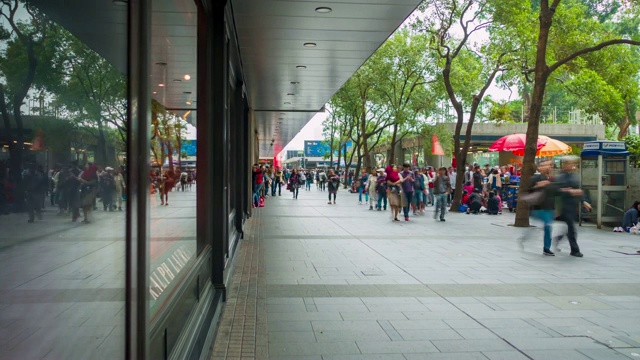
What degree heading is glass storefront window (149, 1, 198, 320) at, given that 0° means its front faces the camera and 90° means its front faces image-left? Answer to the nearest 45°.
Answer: approximately 270°

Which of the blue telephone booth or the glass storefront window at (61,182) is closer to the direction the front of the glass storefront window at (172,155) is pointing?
the blue telephone booth

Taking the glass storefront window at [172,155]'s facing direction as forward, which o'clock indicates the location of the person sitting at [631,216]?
The person sitting is roughly at 11 o'clock from the glass storefront window.

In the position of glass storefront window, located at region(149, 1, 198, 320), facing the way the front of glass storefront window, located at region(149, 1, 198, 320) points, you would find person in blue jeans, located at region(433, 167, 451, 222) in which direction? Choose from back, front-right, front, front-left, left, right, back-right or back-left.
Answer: front-left

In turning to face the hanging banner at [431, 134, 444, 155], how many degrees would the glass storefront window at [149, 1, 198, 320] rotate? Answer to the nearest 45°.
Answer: approximately 45° to its left
